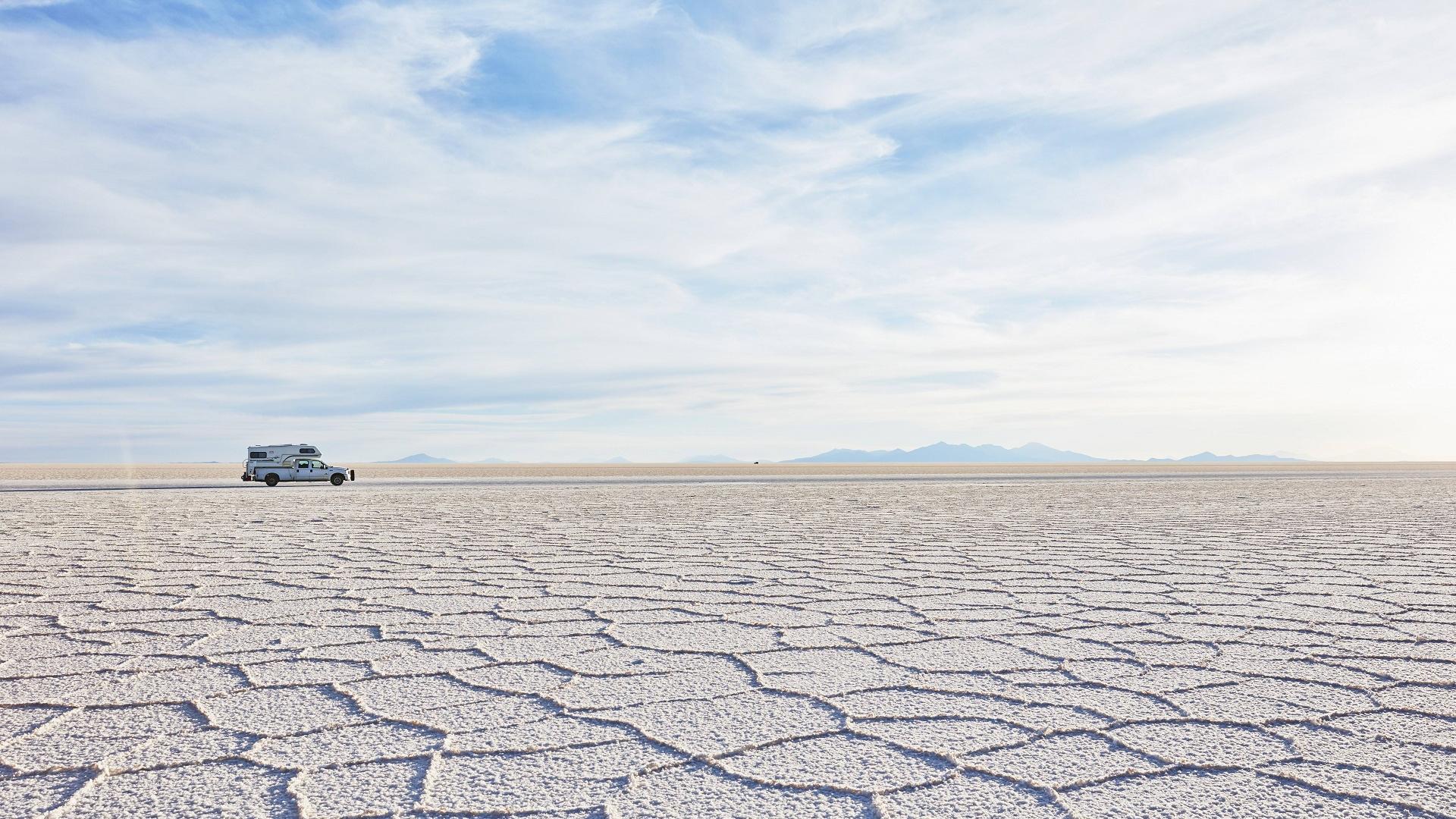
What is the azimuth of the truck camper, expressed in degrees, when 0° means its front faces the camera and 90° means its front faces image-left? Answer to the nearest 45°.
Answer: approximately 270°
